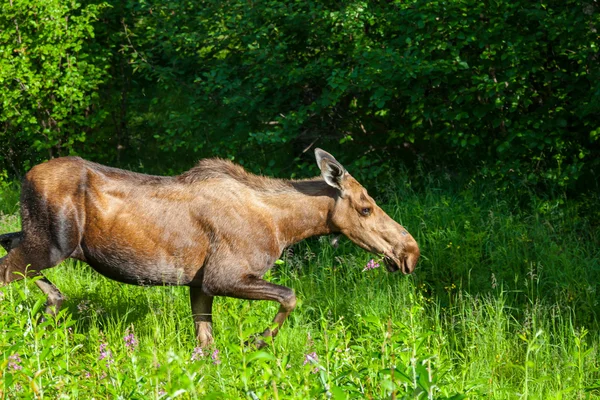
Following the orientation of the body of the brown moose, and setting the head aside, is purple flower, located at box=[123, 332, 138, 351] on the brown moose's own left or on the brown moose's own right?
on the brown moose's own right

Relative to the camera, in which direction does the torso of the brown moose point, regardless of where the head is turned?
to the viewer's right

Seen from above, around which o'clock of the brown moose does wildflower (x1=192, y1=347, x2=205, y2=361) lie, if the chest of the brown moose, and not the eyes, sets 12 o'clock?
The wildflower is roughly at 3 o'clock from the brown moose.

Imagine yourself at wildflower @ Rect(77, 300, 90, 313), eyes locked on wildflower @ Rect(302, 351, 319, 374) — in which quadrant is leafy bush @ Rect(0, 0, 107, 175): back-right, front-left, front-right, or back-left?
back-left

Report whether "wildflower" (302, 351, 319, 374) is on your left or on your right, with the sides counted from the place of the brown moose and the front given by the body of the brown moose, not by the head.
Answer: on your right

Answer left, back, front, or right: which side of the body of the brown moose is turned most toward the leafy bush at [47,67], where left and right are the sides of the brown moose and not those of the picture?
left

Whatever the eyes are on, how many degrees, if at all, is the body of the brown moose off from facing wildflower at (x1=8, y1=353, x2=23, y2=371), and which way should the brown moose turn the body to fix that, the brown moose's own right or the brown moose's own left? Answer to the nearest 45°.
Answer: approximately 135° to the brown moose's own right
